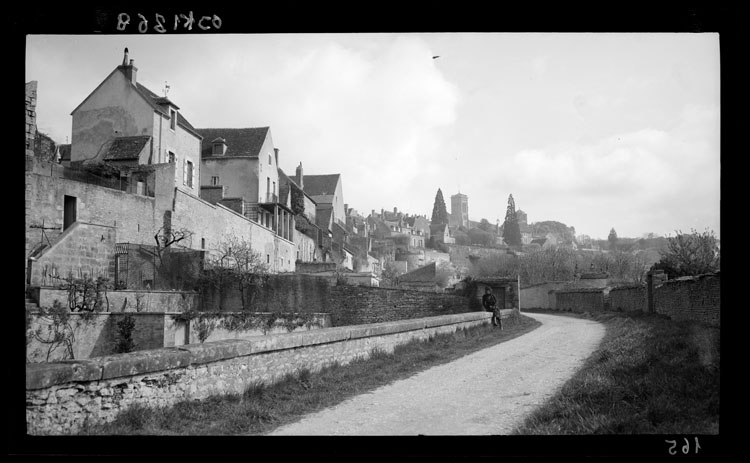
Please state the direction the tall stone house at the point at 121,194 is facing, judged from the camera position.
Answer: facing the viewer and to the right of the viewer

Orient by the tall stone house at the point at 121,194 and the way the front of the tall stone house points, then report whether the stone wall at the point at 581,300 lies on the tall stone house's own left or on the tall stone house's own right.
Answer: on the tall stone house's own left
